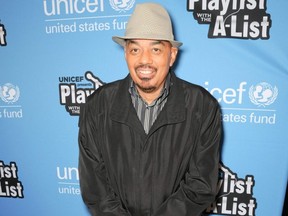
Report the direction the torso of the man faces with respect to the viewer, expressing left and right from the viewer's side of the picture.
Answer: facing the viewer

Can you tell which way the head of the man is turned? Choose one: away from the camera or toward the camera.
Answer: toward the camera
